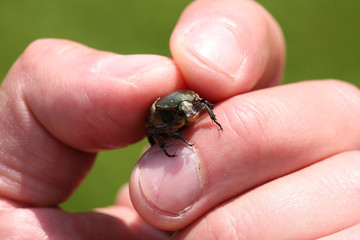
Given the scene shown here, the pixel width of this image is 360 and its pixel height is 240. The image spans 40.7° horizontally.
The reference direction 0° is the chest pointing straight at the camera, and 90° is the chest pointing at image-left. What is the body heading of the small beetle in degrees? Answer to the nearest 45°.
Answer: approximately 315°
